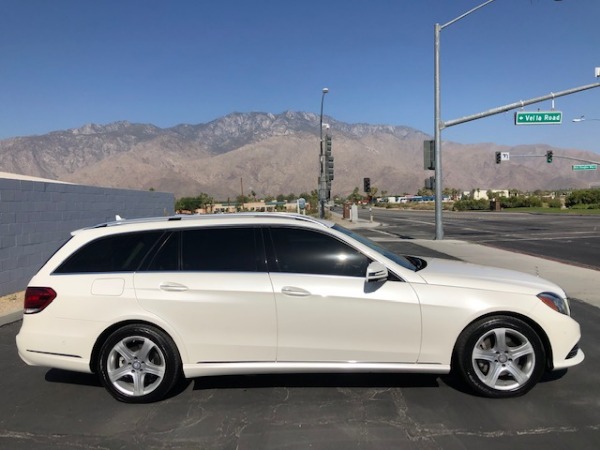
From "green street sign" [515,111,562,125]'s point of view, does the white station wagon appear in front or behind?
in front

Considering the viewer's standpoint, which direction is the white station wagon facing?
facing to the right of the viewer

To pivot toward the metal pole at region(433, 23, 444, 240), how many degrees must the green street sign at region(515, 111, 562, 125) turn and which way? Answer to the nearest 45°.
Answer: approximately 45° to its right

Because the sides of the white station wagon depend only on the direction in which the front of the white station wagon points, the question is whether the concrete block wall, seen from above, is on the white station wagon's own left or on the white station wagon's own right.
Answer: on the white station wagon's own left

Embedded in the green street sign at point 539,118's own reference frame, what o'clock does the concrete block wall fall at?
The concrete block wall is roughly at 1 o'clock from the green street sign.

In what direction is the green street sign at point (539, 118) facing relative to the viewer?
toward the camera

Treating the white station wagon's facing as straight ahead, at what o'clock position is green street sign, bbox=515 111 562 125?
The green street sign is roughly at 10 o'clock from the white station wagon.

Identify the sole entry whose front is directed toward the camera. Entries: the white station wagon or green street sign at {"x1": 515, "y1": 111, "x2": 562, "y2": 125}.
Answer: the green street sign

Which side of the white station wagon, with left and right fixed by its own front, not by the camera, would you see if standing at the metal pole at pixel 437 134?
left

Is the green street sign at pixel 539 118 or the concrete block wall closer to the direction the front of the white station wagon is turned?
the green street sign

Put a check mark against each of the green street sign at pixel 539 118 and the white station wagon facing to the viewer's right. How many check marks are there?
1

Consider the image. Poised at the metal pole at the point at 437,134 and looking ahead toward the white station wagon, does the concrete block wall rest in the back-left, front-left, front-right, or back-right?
front-right
